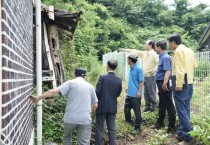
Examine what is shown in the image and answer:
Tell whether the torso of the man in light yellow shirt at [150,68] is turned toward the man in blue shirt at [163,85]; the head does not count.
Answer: no

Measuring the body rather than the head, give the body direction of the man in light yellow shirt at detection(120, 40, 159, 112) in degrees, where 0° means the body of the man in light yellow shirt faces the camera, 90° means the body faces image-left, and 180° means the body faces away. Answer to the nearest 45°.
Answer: approximately 90°

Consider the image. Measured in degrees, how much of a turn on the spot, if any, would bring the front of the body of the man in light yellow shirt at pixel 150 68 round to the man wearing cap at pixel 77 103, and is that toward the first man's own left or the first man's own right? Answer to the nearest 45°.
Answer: approximately 45° to the first man's own left

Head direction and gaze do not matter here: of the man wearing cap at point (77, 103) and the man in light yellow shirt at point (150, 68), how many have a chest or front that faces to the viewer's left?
1

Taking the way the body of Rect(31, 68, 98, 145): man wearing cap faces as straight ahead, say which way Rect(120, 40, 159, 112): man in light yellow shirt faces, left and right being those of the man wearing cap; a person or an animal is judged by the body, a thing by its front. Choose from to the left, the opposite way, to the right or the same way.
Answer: to the left

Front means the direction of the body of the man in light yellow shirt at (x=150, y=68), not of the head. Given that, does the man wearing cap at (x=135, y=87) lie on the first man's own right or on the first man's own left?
on the first man's own left

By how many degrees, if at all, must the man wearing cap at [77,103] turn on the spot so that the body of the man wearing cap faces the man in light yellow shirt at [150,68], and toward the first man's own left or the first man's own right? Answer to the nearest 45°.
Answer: approximately 45° to the first man's own right

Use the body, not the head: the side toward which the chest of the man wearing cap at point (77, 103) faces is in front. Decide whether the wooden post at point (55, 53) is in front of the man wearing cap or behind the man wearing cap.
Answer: in front

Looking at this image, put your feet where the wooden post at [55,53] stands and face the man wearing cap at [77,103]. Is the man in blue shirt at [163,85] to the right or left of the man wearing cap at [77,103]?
left

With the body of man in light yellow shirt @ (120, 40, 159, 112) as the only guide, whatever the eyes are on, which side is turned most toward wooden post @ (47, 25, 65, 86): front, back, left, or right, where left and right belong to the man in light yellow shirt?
front

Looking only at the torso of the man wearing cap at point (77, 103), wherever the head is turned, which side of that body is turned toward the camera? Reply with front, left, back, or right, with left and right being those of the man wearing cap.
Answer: back
